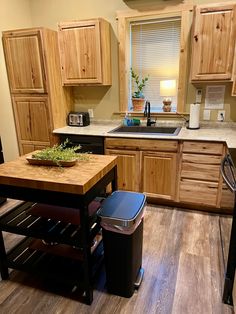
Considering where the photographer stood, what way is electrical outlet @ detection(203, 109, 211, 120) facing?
facing the viewer

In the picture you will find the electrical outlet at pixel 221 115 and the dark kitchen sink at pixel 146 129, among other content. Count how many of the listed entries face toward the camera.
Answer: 2

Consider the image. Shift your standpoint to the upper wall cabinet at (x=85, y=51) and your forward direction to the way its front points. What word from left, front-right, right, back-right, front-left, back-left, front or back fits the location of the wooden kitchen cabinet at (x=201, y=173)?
left

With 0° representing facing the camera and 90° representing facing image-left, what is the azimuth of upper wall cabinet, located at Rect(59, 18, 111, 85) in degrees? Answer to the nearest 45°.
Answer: approximately 45°

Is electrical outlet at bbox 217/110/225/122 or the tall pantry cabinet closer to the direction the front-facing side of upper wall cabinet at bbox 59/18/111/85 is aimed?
the tall pantry cabinet

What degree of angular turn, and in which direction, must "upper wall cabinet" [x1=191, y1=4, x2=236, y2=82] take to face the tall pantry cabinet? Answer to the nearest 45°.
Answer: approximately 90° to its right

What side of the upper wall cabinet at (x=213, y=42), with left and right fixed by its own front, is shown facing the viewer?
front

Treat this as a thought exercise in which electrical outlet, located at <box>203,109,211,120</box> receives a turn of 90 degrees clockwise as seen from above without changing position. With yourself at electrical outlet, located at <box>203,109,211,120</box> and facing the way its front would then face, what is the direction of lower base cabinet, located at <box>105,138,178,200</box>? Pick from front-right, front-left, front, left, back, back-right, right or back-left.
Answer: front-left

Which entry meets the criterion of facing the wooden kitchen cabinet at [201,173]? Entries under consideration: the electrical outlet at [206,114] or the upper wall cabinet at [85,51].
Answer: the electrical outlet

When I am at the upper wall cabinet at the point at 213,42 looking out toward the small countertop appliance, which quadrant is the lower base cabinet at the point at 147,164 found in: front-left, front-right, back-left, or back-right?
front-left

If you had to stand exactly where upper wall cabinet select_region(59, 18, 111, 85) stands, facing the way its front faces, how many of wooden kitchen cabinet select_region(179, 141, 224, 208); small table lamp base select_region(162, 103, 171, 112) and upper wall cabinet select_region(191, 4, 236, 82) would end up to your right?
0

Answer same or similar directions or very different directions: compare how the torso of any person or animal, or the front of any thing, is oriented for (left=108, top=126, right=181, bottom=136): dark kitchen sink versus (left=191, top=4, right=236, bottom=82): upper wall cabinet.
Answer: same or similar directions

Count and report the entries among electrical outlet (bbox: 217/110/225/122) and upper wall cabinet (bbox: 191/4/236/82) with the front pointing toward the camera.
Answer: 2

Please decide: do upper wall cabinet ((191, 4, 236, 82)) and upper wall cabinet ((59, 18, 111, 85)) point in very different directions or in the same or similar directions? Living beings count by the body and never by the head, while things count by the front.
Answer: same or similar directions

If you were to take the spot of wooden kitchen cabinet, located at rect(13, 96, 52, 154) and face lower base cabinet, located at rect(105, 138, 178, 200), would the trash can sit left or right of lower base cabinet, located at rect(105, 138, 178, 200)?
right

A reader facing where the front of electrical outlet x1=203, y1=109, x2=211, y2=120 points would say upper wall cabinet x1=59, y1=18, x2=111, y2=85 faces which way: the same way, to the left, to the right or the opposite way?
the same way

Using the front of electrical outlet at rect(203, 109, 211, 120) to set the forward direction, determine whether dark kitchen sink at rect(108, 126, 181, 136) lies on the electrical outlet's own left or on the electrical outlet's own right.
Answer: on the electrical outlet's own right

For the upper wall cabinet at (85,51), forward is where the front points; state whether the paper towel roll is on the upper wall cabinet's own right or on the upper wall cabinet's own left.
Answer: on the upper wall cabinet's own left

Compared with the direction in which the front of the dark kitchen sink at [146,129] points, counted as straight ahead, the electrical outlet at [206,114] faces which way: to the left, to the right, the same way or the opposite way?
the same way

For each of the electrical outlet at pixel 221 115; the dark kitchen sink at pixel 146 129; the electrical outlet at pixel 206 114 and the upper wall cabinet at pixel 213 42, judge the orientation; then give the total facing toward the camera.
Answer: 4
